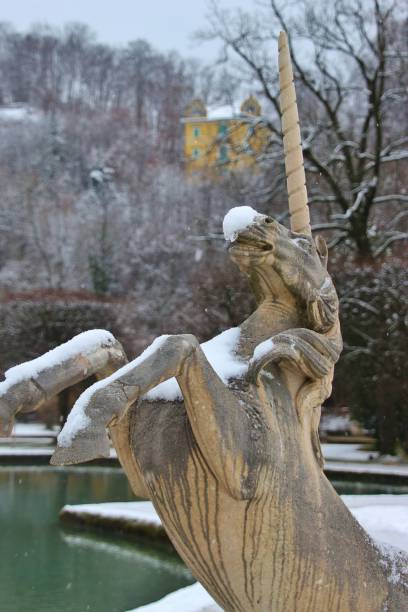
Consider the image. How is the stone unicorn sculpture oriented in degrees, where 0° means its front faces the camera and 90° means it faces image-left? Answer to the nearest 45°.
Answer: approximately 90°
